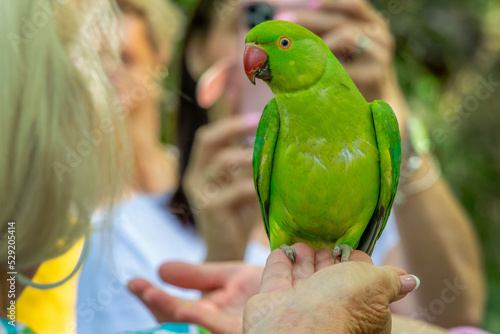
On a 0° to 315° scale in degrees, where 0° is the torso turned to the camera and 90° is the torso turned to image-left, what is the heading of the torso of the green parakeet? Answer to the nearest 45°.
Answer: approximately 0°

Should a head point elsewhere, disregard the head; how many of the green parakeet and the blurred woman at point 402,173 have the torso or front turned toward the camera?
2

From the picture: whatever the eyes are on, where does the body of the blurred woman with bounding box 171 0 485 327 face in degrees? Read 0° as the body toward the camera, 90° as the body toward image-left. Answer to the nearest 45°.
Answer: approximately 0°

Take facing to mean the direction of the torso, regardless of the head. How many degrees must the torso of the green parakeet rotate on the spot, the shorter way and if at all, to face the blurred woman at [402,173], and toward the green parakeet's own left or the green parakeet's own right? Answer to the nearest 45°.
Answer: approximately 180°
